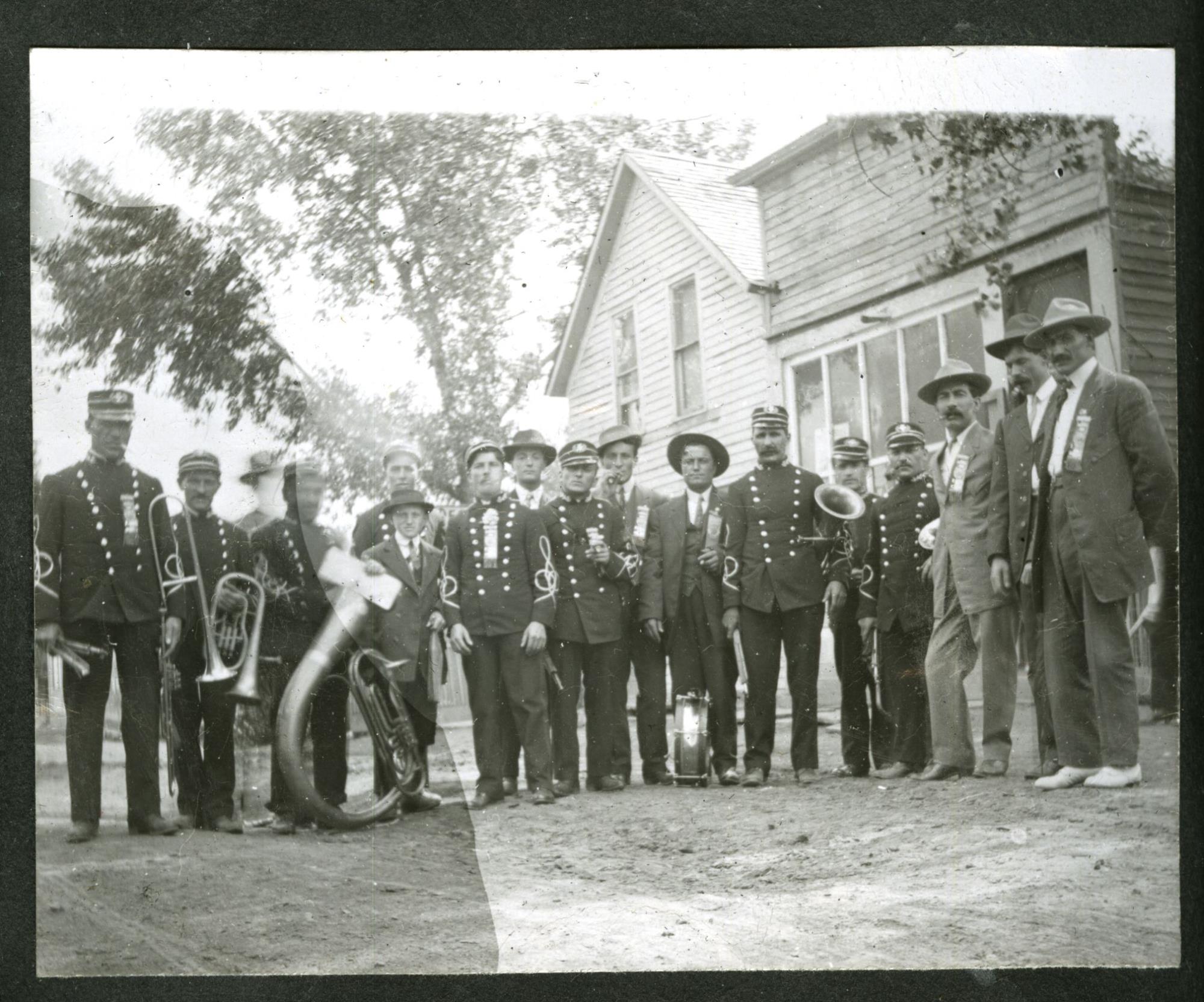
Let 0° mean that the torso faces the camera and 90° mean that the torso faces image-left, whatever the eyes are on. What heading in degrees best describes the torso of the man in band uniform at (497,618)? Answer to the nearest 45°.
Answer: approximately 0°

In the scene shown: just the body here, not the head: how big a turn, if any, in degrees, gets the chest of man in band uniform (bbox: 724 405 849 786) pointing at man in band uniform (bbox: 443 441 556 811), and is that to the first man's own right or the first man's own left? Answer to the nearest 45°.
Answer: approximately 90° to the first man's own right

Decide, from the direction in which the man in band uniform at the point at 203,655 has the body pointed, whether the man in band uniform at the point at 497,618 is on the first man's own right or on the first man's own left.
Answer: on the first man's own left

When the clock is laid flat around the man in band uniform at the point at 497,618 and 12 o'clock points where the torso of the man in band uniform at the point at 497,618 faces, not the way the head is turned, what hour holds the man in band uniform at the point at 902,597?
the man in band uniform at the point at 902,597 is roughly at 9 o'clock from the man in band uniform at the point at 497,618.

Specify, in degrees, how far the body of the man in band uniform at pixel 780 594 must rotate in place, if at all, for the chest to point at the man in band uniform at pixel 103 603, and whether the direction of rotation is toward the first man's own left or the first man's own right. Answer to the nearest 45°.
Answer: approximately 90° to the first man's own right

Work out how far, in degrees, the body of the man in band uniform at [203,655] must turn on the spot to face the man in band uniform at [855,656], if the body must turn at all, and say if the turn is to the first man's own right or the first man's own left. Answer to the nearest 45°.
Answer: approximately 90° to the first man's own left
